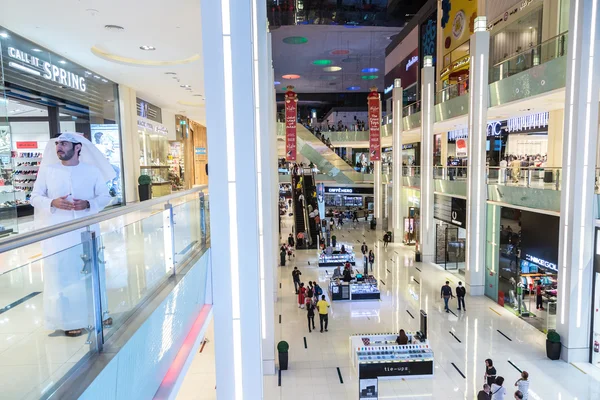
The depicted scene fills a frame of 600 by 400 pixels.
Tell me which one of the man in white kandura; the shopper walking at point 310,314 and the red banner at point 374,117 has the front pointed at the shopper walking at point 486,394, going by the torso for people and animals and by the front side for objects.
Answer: the red banner

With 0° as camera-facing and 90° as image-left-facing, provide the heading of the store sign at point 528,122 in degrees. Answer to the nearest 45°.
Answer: approximately 45°

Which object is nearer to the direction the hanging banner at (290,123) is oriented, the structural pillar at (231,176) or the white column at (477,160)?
the structural pillar

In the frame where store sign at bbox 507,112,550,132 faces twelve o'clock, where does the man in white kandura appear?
The man in white kandura is roughly at 11 o'clock from the store sign.

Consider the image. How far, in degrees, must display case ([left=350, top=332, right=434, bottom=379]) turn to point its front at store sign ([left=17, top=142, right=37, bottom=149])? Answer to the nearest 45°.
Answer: approximately 90° to its right

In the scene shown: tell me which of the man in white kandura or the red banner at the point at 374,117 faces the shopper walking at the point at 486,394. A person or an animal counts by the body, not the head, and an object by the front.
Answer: the red banner

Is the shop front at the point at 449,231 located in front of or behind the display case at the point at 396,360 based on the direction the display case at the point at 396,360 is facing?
behind

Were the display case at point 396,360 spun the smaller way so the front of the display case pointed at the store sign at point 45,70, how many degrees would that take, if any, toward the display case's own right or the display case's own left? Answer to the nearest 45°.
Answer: approximately 90° to the display case's own right
